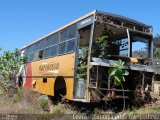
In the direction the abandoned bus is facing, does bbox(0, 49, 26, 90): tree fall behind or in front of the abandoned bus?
behind
